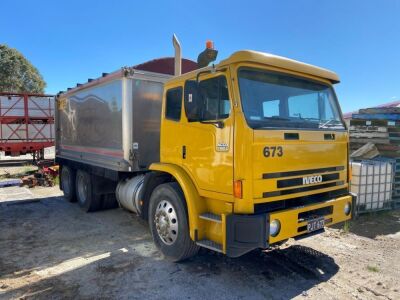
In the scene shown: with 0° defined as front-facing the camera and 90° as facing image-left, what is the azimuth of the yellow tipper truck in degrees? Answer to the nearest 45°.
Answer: approximately 315°

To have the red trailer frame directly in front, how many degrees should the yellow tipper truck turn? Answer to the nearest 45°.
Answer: approximately 180°

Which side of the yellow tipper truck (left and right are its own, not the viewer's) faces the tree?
back
